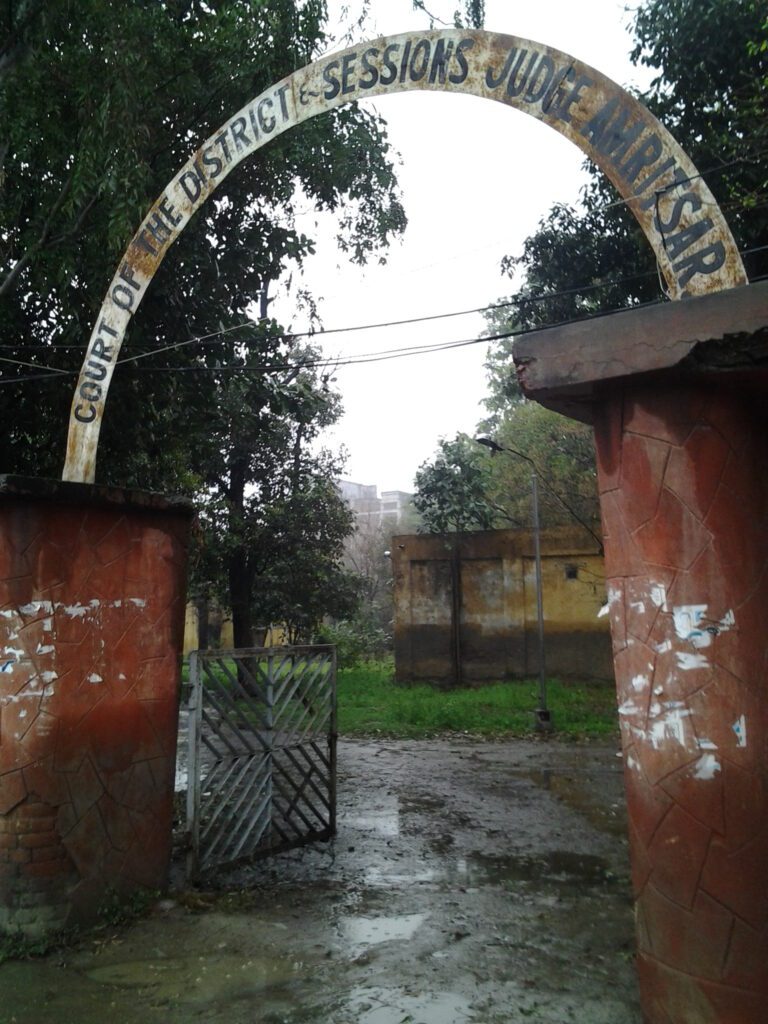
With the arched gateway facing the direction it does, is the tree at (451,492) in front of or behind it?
behind

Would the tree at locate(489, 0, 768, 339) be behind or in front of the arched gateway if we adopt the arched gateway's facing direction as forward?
behind

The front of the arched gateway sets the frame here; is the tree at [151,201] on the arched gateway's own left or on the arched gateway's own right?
on the arched gateway's own right

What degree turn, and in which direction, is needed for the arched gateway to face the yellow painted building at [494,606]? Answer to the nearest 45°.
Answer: approximately 135° to its right

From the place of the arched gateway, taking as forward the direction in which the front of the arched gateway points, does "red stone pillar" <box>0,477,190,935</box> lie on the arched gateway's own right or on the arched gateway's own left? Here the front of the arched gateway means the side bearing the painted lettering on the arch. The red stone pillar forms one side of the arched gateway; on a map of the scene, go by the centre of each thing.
on the arched gateway's own right

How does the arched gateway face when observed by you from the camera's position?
facing the viewer and to the left of the viewer

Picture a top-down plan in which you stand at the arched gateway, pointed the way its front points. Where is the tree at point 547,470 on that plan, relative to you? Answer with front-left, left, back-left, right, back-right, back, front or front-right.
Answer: back-right
